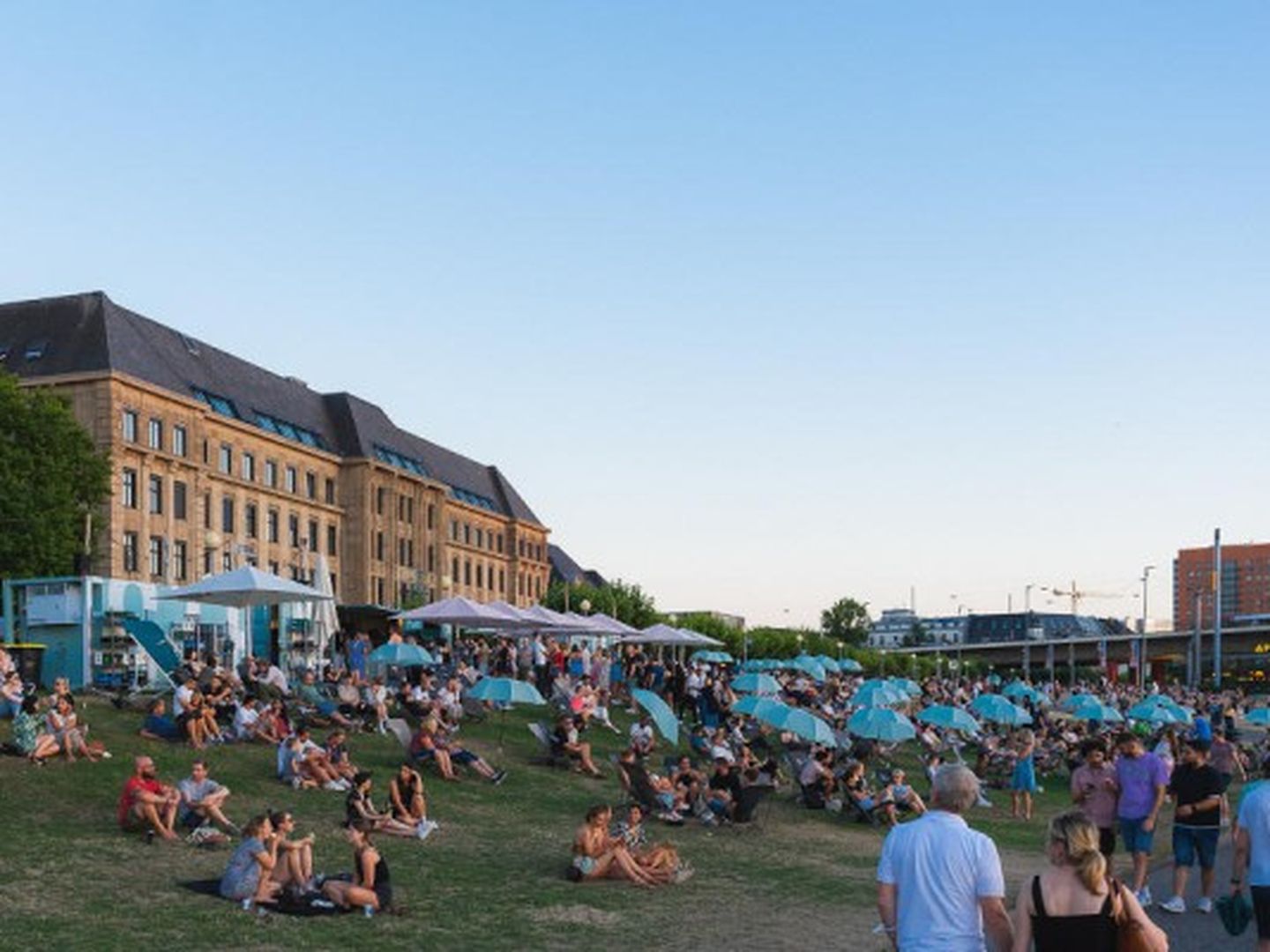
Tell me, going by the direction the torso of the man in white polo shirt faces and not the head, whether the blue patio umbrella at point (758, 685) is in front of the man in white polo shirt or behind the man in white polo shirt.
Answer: in front

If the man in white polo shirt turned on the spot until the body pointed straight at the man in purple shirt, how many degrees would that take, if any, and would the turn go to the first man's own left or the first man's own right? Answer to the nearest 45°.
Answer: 0° — they already face them

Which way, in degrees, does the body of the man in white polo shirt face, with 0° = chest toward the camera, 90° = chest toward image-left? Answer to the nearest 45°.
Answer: approximately 180°

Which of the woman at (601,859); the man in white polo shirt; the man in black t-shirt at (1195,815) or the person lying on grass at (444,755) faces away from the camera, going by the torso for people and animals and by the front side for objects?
the man in white polo shirt

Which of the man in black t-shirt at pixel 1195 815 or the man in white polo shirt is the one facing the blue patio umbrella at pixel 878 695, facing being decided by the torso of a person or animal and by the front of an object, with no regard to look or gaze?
the man in white polo shirt
